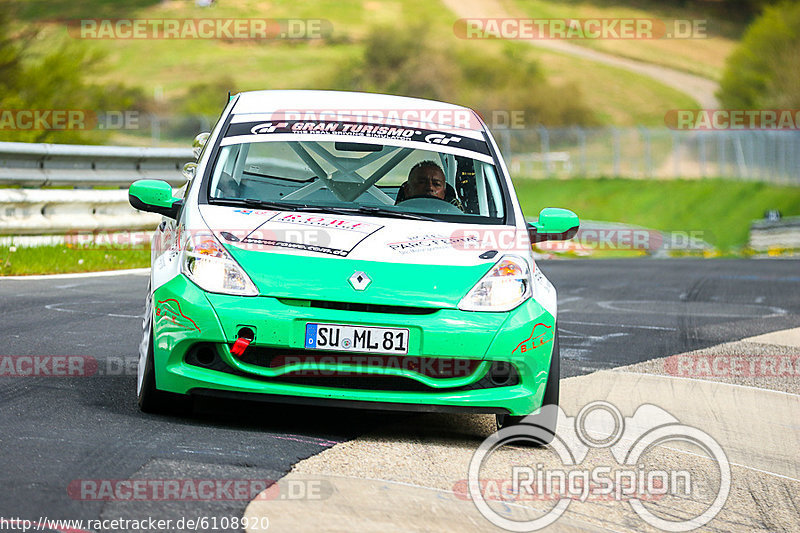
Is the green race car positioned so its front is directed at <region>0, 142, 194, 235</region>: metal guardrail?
no

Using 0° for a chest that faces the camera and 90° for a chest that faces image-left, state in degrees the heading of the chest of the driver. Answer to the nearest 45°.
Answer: approximately 0°

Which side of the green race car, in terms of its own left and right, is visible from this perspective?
front

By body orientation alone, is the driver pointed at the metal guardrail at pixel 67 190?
no

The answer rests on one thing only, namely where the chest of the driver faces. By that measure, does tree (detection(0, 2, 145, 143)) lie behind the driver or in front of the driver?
behind

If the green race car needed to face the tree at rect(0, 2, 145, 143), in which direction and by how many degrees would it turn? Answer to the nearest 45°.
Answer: approximately 180°
